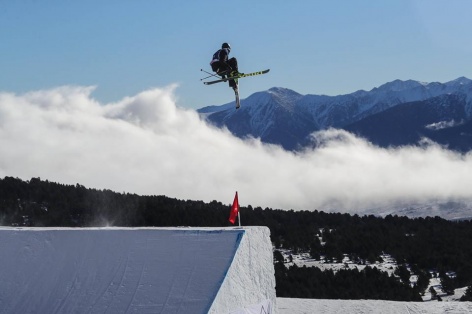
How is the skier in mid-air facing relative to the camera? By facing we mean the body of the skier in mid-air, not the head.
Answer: to the viewer's right
